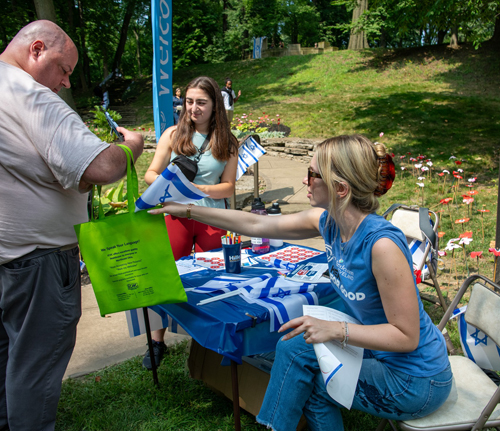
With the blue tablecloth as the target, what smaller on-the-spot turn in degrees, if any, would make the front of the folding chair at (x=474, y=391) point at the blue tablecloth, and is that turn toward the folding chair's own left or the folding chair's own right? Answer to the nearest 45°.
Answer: approximately 45° to the folding chair's own right

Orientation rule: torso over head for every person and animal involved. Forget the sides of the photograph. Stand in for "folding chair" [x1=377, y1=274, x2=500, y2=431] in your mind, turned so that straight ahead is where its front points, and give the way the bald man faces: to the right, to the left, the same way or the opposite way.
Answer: the opposite way

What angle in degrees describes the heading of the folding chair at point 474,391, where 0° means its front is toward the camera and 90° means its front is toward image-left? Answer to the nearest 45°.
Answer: approximately 45°

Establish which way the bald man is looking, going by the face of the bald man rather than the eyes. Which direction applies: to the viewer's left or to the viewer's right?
to the viewer's right

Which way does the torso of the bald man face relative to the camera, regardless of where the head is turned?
to the viewer's right

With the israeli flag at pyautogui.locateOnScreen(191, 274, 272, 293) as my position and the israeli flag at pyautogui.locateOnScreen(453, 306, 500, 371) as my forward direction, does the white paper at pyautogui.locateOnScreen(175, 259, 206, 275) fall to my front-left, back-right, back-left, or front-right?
back-left

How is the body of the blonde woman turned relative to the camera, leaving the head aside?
to the viewer's left

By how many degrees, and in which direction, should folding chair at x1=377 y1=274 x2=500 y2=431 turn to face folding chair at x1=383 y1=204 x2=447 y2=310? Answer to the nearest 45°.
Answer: approximately 135° to its right

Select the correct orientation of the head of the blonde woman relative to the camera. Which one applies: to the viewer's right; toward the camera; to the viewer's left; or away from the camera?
to the viewer's left

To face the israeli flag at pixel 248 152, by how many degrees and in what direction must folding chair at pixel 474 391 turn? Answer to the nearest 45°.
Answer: approximately 90° to its right
